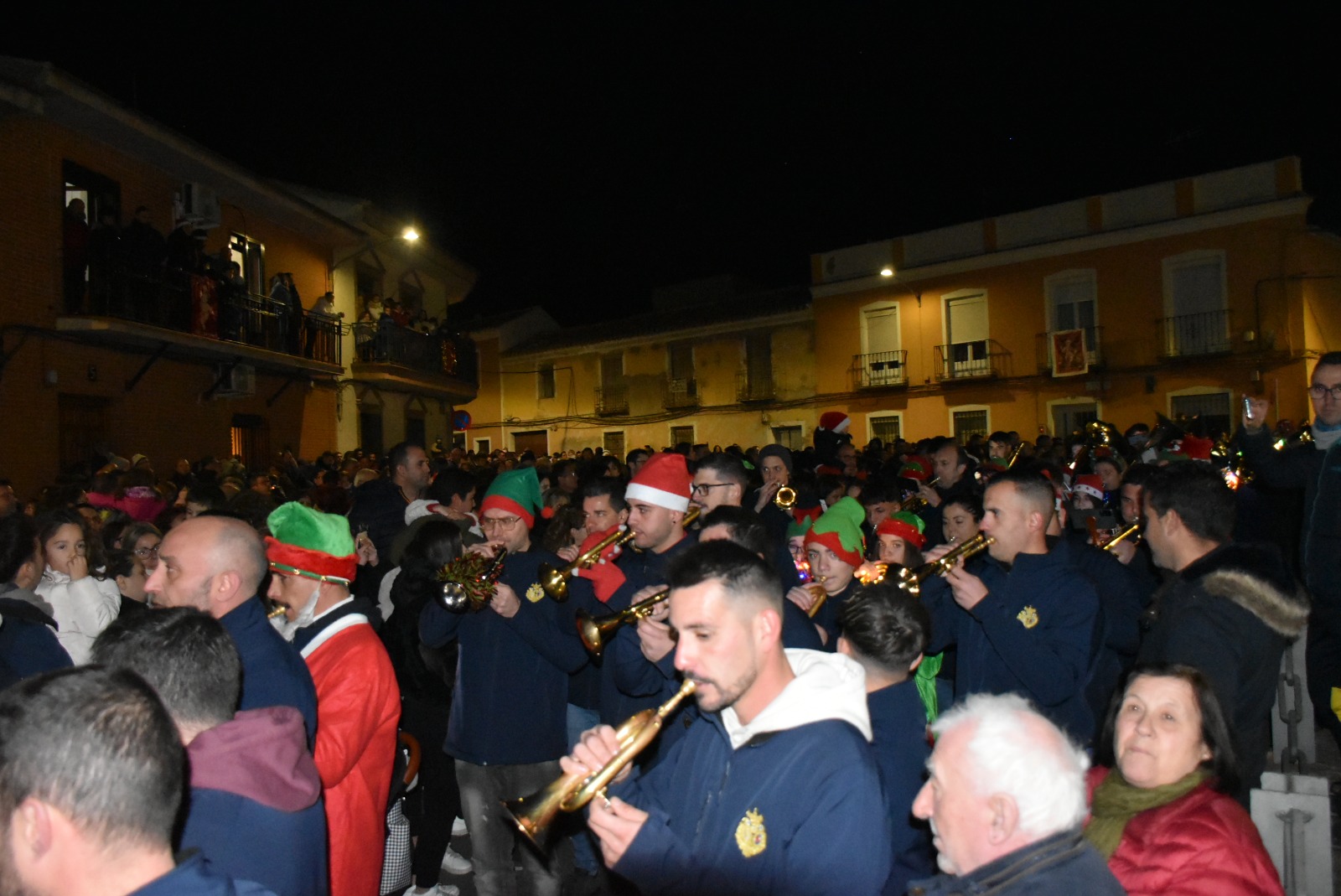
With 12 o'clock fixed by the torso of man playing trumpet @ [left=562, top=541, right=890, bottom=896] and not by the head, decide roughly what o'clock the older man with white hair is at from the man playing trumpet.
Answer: The older man with white hair is roughly at 8 o'clock from the man playing trumpet.

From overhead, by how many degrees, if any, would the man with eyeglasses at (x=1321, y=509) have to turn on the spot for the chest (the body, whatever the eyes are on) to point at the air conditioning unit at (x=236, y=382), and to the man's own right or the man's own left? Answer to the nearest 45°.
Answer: approximately 45° to the man's own right

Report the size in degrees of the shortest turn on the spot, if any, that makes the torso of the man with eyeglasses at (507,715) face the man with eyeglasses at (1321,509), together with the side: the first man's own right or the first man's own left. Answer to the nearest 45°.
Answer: approximately 135° to the first man's own left

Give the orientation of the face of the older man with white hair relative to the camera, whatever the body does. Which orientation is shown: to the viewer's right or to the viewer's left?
to the viewer's left

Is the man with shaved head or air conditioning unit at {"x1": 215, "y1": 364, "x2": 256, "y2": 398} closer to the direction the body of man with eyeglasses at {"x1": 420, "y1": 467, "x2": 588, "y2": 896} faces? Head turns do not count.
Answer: the man with shaved head

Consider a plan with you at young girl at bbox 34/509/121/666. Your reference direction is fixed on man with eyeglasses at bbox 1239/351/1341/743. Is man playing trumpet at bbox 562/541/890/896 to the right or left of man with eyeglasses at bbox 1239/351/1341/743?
right

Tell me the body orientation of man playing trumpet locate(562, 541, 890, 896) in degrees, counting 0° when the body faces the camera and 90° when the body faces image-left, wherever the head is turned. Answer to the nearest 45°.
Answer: approximately 45°

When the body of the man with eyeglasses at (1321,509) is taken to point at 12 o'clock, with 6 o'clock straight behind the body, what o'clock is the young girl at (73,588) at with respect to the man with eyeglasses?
The young girl is roughly at 12 o'clock from the man with eyeglasses.

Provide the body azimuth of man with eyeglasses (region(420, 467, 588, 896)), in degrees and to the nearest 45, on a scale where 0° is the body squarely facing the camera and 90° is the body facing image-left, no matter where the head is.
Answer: approximately 45°

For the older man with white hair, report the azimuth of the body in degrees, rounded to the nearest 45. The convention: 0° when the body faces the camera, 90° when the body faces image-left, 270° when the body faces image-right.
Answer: approximately 90°

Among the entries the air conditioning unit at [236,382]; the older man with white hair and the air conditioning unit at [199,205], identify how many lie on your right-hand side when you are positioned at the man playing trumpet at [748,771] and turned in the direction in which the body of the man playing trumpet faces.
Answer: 2
